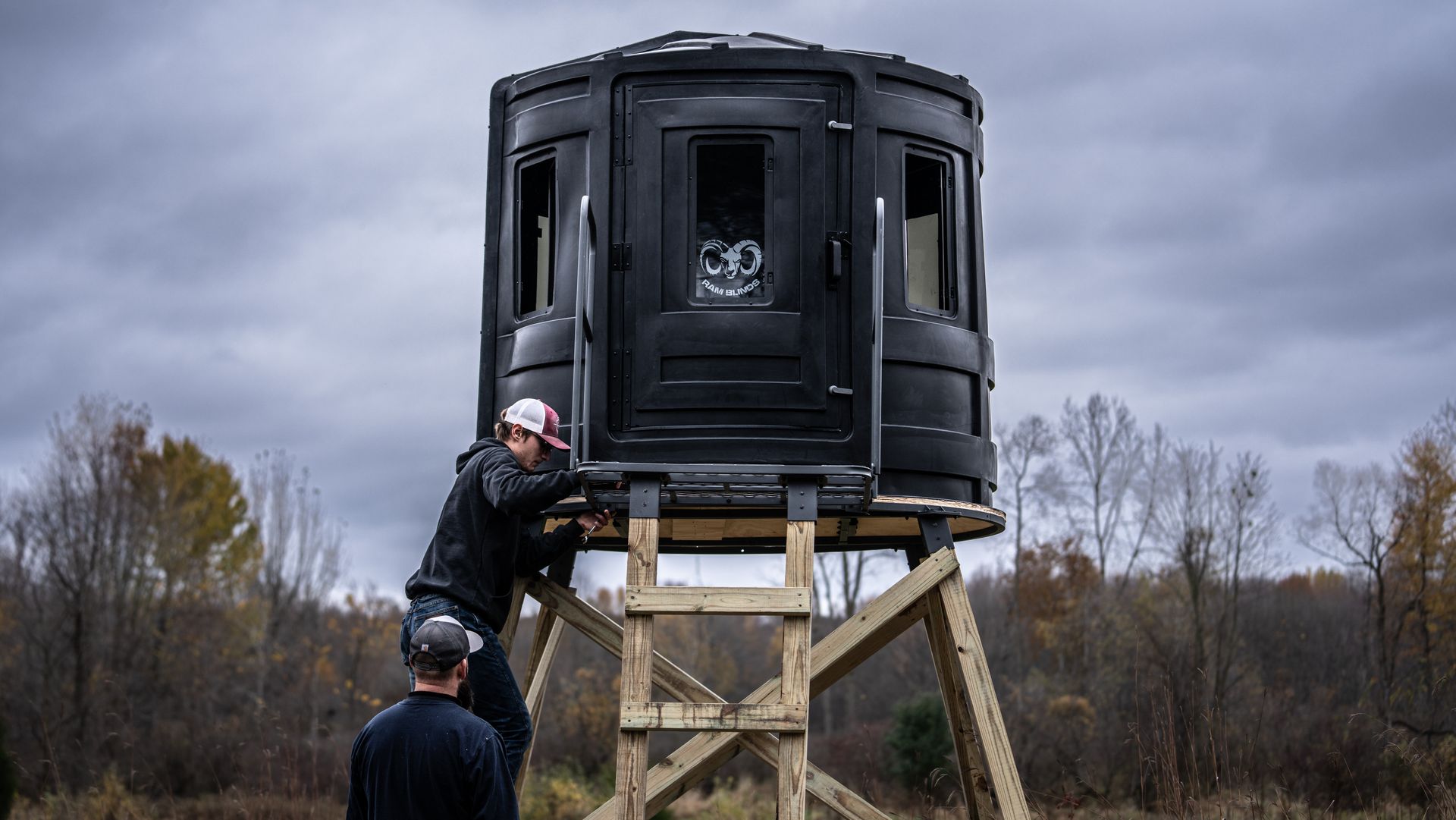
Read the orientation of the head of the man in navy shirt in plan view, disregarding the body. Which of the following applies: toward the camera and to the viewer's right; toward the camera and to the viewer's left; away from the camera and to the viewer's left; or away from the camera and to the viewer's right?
away from the camera and to the viewer's right

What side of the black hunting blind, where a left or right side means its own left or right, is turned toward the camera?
front

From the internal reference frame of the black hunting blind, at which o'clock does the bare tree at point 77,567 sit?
The bare tree is roughly at 5 o'clock from the black hunting blind.

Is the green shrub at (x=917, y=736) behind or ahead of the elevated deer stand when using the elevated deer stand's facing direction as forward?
behind

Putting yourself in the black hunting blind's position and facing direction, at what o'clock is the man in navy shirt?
The man in navy shirt is roughly at 1 o'clock from the black hunting blind.

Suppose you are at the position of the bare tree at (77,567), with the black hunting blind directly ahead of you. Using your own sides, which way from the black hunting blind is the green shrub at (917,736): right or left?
left

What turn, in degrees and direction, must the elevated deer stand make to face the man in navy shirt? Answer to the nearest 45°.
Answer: approximately 45° to its right

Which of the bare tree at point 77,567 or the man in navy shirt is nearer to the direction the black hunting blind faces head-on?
the man in navy shirt
